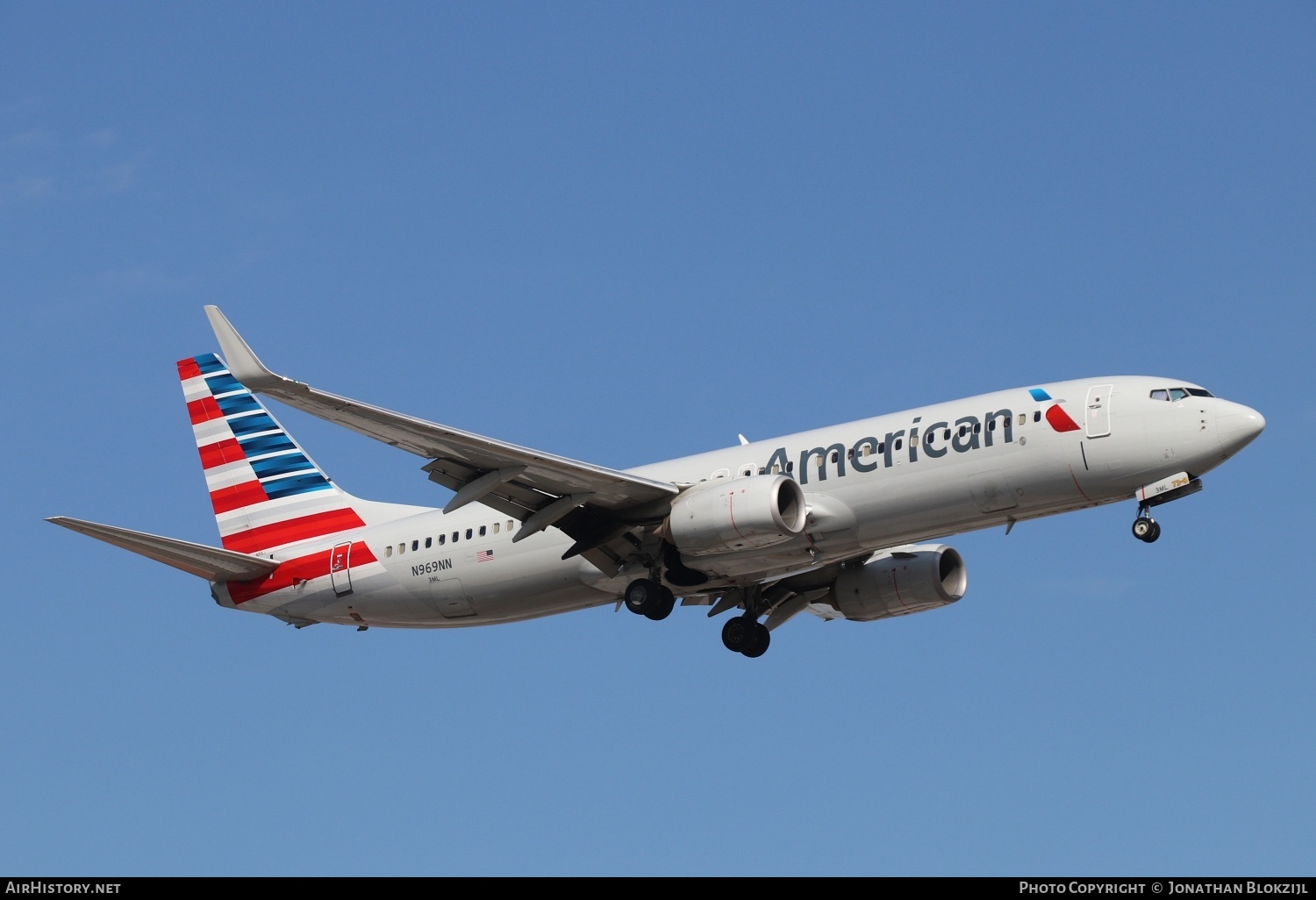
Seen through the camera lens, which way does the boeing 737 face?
facing the viewer and to the right of the viewer
